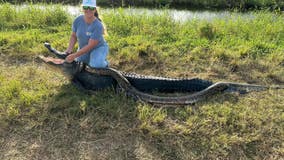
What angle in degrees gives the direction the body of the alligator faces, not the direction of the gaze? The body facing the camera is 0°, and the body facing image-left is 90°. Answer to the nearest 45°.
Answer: approximately 90°
